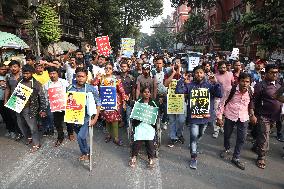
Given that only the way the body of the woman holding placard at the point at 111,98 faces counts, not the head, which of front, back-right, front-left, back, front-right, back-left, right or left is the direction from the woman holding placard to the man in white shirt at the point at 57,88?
right

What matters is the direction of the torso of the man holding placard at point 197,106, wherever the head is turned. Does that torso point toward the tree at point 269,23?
no

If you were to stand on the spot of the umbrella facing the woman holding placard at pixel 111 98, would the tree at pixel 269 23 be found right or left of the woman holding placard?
left

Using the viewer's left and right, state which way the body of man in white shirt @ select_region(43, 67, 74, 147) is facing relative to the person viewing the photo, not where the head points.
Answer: facing the viewer

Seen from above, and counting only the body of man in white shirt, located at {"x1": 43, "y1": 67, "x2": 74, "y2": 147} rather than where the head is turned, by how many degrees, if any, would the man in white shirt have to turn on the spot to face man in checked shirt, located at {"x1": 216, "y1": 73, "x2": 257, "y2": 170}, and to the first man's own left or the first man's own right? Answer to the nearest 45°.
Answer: approximately 45° to the first man's own left

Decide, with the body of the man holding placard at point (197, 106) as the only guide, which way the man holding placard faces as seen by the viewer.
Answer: toward the camera

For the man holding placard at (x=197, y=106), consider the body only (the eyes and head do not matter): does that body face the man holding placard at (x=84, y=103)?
no

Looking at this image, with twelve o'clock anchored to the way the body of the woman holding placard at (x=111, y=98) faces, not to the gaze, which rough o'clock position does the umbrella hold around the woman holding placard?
The umbrella is roughly at 5 o'clock from the woman holding placard.

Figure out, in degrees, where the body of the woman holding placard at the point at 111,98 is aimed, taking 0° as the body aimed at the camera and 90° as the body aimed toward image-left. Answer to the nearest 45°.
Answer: approximately 0°

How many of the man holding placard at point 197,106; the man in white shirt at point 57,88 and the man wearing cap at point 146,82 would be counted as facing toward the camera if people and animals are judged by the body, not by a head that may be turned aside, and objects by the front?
3

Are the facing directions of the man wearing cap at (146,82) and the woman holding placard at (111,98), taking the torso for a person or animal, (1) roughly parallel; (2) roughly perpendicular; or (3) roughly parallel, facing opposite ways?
roughly parallel

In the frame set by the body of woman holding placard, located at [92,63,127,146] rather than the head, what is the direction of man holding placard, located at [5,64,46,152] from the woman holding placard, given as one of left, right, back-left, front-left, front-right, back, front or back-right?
right

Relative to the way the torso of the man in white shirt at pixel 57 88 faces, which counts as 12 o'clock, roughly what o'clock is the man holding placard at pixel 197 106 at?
The man holding placard is roughly at 10 o'clock from the man in white shirt.

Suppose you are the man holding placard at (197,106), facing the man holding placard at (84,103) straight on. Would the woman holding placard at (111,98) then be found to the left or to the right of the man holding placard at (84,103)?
right

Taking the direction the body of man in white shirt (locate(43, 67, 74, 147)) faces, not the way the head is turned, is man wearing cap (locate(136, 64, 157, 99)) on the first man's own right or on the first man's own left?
on the first man's own left

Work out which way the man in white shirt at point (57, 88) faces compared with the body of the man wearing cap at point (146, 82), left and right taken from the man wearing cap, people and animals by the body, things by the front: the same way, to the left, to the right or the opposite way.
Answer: the same way

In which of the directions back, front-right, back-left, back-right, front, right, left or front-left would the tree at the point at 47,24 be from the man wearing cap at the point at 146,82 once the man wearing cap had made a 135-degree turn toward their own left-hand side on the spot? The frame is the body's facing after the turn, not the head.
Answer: left

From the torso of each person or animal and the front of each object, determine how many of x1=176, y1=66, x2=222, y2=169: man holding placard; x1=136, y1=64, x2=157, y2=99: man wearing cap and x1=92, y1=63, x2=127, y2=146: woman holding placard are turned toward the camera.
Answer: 3
